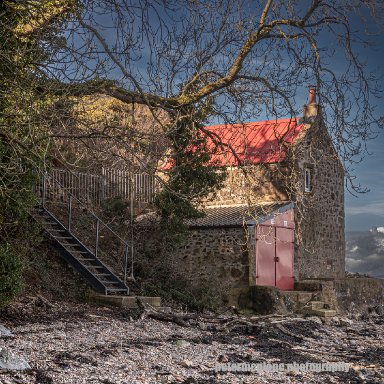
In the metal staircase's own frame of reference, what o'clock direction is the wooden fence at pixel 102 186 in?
The wooden fence is roughly at 8 o'clock from the metal staircase.

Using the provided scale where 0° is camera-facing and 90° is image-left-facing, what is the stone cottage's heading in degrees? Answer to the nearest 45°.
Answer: approximately 315°

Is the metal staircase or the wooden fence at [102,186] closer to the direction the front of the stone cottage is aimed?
the metal staircase

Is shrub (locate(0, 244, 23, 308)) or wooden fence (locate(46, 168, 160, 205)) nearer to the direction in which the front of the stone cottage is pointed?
the shrub

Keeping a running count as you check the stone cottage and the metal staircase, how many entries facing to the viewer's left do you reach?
0

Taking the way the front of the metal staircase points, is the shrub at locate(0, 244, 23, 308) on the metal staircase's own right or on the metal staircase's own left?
on the metal staircase's own right

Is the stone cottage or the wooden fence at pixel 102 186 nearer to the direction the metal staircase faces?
the stone cottage

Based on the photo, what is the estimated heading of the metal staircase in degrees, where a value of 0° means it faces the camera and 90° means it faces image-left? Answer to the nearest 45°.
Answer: approximately 315°

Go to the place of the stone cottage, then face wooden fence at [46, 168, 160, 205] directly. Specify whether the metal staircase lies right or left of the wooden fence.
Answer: left

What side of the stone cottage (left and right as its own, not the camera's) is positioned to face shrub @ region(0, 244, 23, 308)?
right

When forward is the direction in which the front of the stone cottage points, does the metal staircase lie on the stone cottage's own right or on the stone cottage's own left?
on the stone cottage's own right
